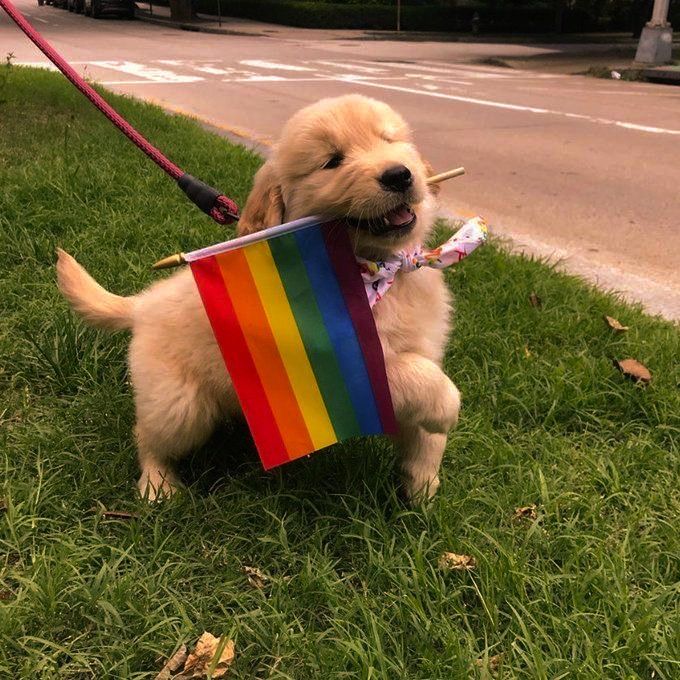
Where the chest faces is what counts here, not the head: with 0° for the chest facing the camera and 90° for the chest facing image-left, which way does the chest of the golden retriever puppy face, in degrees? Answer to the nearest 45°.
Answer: approximately 270°

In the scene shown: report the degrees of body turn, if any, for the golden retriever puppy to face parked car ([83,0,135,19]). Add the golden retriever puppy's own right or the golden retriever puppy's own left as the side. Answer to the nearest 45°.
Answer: approximately 90° to the golden retriever puppy's own left

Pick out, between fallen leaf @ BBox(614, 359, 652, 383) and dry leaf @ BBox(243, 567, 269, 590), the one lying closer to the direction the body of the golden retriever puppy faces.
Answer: the fallen leaf

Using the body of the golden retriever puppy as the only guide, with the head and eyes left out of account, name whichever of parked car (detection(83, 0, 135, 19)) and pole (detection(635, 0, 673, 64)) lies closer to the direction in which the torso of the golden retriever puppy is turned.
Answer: the pole
